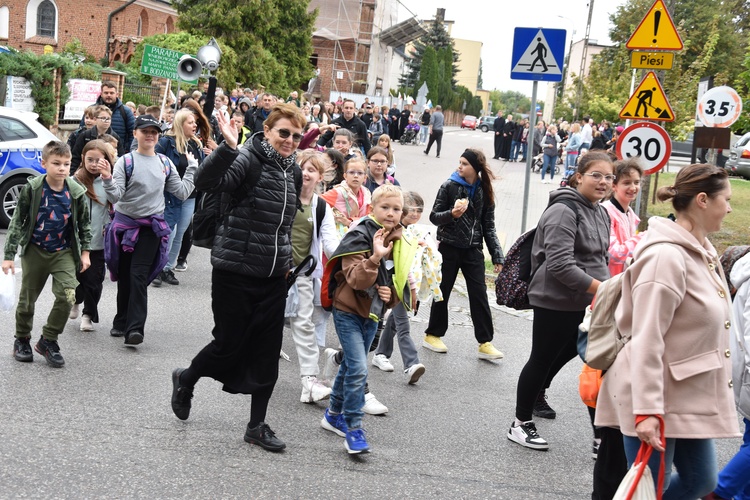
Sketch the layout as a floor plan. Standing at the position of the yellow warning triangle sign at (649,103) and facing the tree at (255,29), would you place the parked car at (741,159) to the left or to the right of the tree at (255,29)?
right

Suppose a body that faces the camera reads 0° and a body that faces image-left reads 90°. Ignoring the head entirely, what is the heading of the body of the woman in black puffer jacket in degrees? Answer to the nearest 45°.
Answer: approximately 315°

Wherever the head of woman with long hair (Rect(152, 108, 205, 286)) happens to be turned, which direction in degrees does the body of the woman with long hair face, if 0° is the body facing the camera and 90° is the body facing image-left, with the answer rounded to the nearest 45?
approximately 315°

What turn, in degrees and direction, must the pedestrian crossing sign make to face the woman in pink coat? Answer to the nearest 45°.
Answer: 0° — it already faces them

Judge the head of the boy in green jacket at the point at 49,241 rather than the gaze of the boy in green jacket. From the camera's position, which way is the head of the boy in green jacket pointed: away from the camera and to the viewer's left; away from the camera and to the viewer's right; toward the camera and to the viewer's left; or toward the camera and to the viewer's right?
toward the camera and to the viewer's right

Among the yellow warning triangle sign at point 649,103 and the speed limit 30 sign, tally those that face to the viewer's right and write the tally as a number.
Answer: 0

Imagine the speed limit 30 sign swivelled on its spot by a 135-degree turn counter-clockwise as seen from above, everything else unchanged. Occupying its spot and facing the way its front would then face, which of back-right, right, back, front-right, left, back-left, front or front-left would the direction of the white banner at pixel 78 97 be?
left
